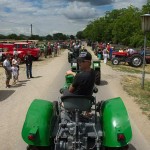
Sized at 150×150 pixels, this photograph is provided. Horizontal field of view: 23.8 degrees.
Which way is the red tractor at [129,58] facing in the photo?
to the viewer's left

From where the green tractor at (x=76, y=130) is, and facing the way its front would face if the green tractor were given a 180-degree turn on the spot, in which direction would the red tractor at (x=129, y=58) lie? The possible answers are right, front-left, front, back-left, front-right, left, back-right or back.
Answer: back

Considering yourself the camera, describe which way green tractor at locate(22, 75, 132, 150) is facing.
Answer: facing away from the viewer

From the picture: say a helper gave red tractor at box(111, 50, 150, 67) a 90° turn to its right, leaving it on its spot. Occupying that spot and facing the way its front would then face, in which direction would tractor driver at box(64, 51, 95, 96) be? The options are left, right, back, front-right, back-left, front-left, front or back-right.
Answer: back
